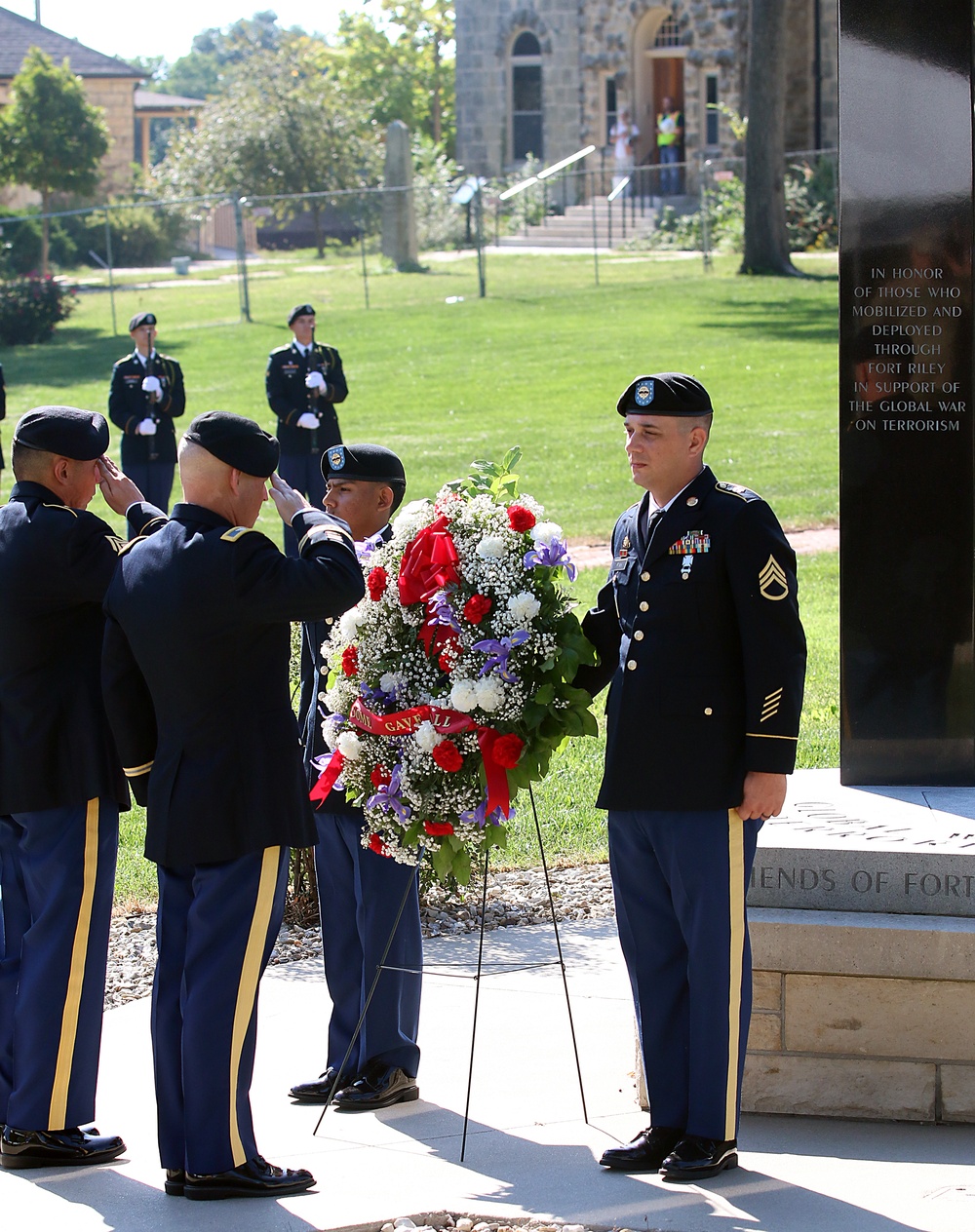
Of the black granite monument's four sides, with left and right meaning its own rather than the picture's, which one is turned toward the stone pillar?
back

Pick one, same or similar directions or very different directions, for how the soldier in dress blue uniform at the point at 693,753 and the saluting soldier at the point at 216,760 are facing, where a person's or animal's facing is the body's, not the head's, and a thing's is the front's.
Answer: very different directions

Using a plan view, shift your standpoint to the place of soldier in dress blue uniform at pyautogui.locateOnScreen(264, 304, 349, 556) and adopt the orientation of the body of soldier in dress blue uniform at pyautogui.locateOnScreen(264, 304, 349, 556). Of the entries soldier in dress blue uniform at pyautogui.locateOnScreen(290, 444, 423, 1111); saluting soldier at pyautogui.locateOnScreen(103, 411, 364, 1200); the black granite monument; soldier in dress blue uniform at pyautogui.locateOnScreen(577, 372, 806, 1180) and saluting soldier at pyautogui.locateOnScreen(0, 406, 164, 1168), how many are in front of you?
5

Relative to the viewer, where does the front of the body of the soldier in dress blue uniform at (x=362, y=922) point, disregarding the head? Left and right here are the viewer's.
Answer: facing the viewer and to the left of the viewer

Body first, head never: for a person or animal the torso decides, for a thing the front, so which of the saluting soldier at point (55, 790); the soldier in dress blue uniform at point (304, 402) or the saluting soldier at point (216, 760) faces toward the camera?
the soldier in dress blue uniform

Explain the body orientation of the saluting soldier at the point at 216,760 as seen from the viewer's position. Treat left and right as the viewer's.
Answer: facing away from the viewer and to the right of the viewer

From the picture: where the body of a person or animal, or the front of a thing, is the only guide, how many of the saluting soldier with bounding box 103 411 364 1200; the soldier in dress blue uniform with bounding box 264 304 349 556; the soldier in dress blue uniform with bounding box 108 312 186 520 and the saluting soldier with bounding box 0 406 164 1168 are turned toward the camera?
2

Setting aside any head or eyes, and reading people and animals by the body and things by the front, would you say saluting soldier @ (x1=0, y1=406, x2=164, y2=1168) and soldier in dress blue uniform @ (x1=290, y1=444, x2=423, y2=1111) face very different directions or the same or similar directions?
very different directions

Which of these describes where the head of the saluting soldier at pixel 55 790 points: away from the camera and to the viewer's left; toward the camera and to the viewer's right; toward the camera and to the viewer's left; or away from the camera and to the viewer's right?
away from the camera and to the viewer's right

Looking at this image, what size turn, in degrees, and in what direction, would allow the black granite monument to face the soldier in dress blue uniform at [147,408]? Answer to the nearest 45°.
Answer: approximately 135° to its right

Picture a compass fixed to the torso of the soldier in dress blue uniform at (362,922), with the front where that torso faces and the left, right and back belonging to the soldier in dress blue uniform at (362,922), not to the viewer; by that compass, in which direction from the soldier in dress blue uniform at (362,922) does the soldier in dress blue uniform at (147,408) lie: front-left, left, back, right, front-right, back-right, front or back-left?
back-right

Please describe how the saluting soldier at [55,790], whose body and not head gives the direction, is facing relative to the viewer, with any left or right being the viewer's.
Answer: facing away from the viewer and to the right of the viewer

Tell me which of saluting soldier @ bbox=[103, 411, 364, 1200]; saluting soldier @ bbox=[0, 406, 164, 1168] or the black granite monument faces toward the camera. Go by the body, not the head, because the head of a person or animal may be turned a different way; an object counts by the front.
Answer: the black granite monument
